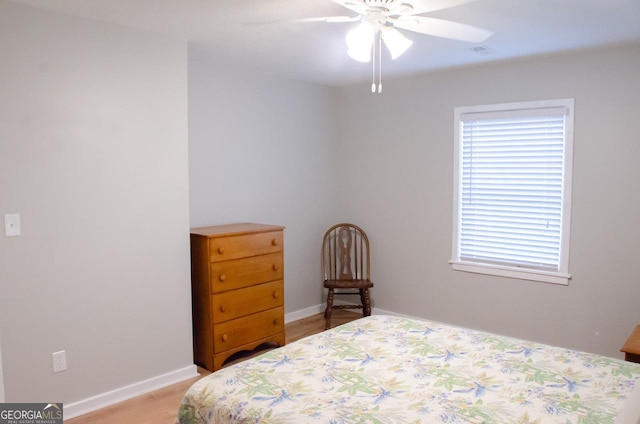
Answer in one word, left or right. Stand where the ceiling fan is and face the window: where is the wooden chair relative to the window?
left

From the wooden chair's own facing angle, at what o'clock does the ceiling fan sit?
The ceiling fan is roughly at 12 o'clock from the wooden chair.

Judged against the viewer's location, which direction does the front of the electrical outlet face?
facing the viewer and to the right of the viewer

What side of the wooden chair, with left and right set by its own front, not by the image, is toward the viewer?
front

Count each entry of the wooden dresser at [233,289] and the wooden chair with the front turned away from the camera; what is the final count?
0

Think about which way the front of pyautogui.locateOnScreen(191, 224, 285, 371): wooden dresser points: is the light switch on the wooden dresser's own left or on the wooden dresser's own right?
on the wooden dresser's own right

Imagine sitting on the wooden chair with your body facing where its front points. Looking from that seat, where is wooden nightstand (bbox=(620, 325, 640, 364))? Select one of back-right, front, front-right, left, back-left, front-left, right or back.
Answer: front-left

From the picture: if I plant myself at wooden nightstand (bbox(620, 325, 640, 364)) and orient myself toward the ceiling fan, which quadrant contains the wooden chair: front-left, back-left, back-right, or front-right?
front-right

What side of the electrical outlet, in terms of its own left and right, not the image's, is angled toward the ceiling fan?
front

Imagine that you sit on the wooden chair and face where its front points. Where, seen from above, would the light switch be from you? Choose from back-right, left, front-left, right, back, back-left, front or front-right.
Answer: front-right

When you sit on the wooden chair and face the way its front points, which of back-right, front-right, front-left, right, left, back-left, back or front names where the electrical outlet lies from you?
front-right

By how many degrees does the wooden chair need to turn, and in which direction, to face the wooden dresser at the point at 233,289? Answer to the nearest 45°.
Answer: approximately 45° to its right

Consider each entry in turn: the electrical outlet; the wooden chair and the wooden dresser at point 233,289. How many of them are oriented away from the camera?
0

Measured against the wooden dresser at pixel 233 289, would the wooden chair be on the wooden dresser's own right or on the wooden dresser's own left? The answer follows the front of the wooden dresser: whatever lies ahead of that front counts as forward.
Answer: on the wooden dresser's own left

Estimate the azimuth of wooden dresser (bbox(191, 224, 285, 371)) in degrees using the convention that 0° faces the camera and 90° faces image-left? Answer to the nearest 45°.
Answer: approximately 315°

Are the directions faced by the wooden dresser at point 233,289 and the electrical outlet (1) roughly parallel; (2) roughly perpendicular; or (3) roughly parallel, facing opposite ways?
roughly parallel

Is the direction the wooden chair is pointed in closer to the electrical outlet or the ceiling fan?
the ceiling fan

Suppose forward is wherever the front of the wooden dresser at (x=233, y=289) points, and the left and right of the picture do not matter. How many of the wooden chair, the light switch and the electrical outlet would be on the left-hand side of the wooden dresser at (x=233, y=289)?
1

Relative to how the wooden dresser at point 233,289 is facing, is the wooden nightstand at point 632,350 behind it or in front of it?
in front
